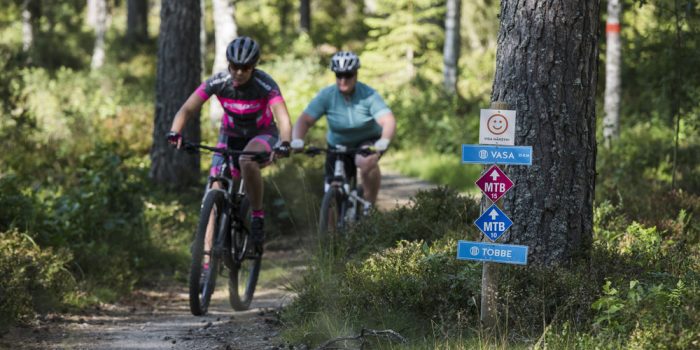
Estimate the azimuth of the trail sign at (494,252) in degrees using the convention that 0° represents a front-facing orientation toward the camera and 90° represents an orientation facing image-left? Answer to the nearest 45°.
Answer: approximately 0°

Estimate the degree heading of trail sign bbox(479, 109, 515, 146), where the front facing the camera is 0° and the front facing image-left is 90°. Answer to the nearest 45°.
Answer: approximately 0°

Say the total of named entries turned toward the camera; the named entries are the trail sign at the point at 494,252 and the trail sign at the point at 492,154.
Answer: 2

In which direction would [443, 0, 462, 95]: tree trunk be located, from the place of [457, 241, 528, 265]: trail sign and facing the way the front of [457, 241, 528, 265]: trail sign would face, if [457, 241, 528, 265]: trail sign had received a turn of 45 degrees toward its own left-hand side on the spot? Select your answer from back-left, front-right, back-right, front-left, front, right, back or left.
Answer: back-left

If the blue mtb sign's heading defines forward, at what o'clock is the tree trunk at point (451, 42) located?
The tree trunk is roughly at 6 o'clock from the blue mtb sign.
